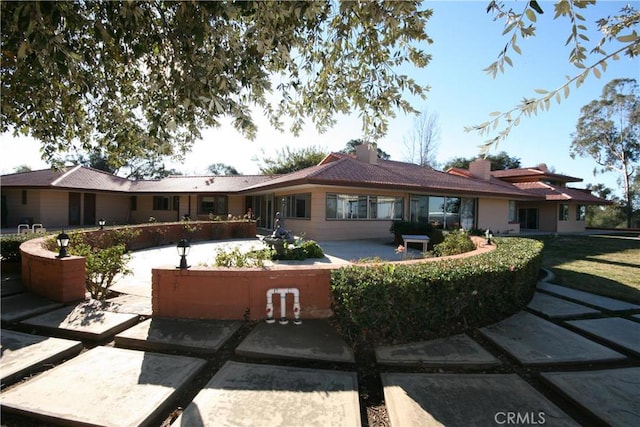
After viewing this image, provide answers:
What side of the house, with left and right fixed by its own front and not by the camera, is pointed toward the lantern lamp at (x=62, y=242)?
front

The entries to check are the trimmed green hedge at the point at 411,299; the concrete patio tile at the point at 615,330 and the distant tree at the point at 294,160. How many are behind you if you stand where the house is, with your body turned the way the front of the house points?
1

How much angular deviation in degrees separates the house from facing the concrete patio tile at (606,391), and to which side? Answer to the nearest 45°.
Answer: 0° — it already faces it

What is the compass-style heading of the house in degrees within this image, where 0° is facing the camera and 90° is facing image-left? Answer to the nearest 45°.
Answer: approximately 0°

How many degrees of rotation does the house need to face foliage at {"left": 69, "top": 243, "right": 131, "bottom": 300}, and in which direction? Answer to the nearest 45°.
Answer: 0° — it already faces it

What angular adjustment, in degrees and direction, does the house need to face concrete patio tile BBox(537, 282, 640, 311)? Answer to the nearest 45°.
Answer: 0° — it already faces it

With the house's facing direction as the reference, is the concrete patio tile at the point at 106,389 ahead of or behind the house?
ahead

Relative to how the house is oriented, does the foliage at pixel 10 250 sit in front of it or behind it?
in front

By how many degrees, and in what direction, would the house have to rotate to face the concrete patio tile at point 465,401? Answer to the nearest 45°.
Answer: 0° — it already faces it

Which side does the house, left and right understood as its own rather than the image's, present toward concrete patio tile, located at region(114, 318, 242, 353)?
front

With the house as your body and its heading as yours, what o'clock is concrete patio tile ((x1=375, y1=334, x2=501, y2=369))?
The concrete patio tile is roughly at 12 o'clock from the house.

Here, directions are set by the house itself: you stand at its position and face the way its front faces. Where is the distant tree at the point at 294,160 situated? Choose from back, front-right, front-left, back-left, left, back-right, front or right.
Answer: back
